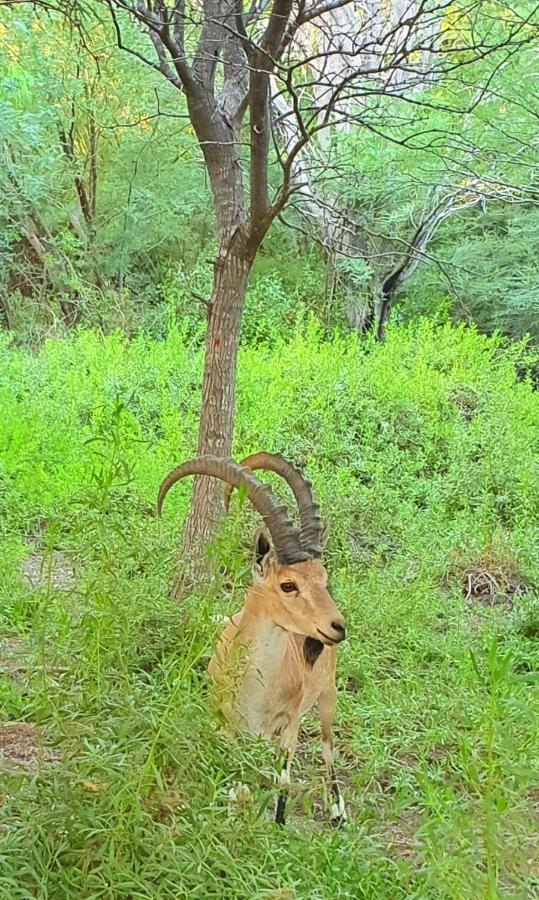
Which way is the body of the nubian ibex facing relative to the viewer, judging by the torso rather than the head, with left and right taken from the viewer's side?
facing the viewer and to the right of the viewer
